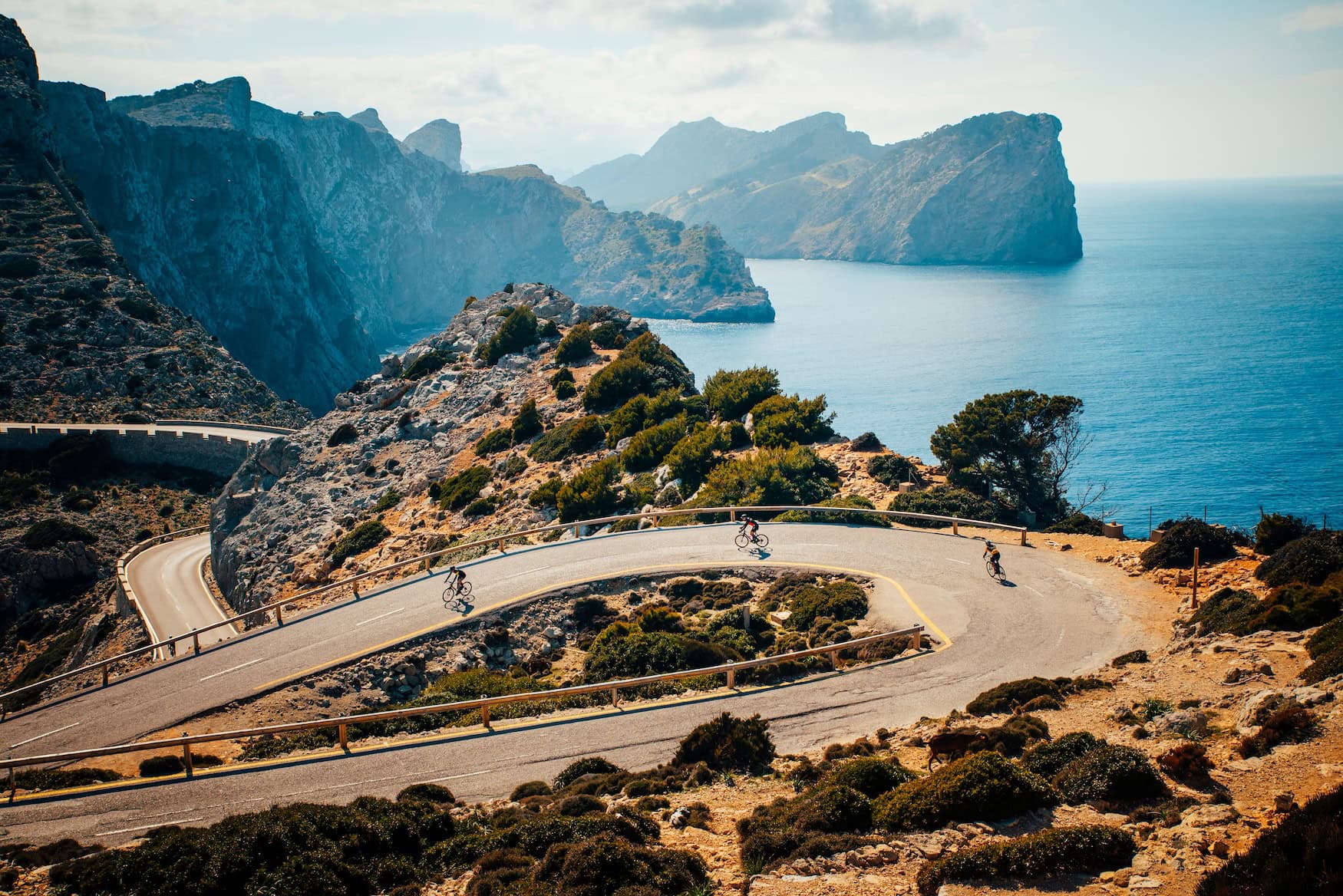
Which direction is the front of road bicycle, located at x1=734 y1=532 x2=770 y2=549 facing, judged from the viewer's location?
facing to the left of the viewer

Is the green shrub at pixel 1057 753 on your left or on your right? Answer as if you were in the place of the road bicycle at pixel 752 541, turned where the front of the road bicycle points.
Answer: on your left

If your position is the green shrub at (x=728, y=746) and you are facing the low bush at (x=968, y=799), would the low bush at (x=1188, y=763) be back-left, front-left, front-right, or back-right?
front-left

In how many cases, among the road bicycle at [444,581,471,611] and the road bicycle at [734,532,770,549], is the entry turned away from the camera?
0

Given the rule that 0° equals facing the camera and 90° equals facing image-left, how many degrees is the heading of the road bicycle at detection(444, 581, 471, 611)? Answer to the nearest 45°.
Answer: approximately 45°
